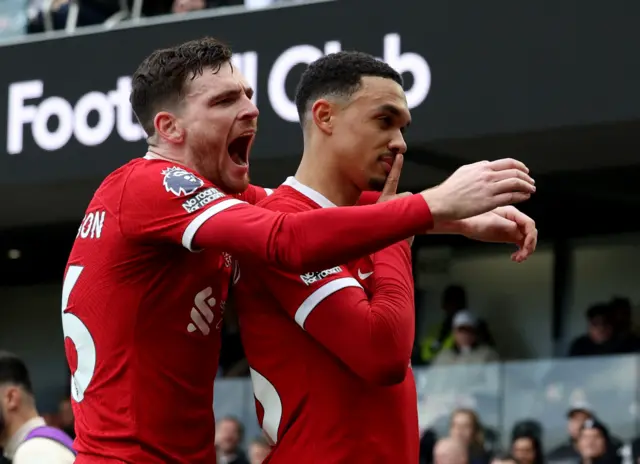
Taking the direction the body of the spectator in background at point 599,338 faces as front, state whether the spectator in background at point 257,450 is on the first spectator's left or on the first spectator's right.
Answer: on the first spectator's right

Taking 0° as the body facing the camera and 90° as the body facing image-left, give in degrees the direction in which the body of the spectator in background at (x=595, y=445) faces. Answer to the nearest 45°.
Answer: approximately 45°

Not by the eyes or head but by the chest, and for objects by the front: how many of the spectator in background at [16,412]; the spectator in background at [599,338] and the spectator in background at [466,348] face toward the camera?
2

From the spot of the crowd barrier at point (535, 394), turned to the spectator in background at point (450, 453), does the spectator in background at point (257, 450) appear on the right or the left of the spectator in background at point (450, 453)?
right

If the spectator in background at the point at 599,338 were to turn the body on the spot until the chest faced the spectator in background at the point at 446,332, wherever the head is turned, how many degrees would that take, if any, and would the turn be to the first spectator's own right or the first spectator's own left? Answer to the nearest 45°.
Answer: approximately 90° to the first spectator's own right

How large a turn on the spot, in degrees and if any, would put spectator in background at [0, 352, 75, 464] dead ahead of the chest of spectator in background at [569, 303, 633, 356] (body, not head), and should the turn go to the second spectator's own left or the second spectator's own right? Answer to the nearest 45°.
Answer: approximately 45° to the second spectator's own right

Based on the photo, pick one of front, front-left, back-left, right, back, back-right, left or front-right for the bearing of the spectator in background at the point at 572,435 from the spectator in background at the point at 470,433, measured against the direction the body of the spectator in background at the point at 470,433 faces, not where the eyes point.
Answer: back-left

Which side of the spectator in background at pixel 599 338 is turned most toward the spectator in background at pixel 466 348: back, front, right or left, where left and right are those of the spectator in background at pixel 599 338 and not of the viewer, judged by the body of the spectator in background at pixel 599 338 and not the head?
right

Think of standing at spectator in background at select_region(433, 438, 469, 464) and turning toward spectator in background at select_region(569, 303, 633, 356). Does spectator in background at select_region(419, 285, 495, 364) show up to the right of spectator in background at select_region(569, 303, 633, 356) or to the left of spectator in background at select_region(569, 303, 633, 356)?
left
